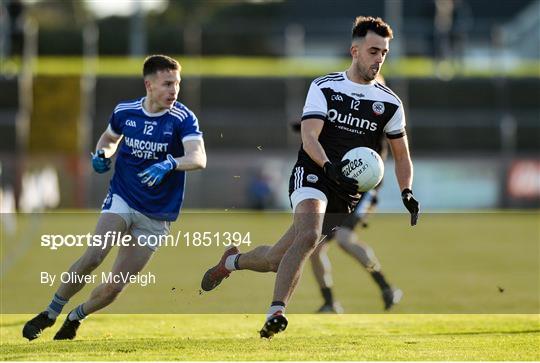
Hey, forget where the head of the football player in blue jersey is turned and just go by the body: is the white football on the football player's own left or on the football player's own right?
on the football player's own left

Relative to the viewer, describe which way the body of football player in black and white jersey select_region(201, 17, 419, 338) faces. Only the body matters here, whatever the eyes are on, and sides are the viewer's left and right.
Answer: facing the viewer and to the right of the viewer

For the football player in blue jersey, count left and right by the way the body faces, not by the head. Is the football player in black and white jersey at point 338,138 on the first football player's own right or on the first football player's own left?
on the first football player's own left

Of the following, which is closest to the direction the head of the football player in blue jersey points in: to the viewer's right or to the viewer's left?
to the viewer's right

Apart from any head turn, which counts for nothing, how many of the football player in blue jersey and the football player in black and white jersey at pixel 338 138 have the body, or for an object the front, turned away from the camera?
0

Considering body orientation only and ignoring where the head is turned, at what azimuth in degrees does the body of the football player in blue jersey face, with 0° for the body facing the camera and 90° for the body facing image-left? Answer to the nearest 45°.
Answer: approximately 0°

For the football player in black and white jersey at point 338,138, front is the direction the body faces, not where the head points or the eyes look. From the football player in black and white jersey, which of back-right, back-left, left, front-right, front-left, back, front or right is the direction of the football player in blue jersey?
back-right
